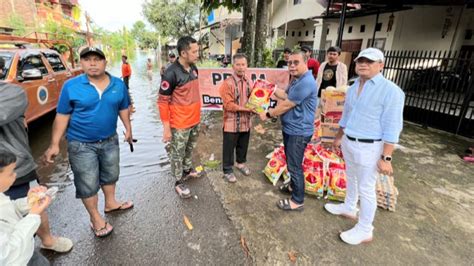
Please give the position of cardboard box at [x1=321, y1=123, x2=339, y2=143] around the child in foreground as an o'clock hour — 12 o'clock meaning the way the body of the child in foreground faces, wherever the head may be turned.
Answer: The cardboard box is roughly at 12 o'clock from the child in foreground.

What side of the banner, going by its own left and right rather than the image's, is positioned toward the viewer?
front

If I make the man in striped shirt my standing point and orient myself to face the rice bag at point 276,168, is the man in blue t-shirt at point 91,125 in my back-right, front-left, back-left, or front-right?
back-right

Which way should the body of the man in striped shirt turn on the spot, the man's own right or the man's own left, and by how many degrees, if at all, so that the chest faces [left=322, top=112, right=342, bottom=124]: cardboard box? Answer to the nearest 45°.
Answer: approximately 45° to the man's own left

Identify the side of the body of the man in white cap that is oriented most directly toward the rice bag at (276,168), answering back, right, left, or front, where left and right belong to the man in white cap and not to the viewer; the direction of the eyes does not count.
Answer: right

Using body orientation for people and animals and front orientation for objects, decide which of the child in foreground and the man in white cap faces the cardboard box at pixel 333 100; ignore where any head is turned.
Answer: the child in foreground

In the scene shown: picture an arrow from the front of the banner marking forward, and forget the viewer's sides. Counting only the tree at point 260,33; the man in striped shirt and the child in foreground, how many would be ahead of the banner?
2

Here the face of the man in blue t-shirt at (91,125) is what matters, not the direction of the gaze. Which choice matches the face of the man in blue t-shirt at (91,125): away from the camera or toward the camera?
toward the camera

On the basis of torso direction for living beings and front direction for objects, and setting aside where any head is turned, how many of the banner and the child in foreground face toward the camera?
1

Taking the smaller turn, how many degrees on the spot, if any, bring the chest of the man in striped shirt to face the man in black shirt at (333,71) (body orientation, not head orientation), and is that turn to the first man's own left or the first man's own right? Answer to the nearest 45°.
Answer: approximately 90° to the first man's own left

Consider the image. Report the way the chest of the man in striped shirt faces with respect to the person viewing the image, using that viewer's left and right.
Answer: facing the viewer and to the right of the viewer

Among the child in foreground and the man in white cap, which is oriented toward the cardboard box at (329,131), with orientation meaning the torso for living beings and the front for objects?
the child in foreground

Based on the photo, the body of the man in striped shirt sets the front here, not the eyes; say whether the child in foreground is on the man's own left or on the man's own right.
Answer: on the man's own right

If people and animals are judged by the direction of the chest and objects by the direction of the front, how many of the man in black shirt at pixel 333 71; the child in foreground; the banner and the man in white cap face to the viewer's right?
1

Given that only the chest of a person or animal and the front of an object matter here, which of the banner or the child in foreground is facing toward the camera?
the banner

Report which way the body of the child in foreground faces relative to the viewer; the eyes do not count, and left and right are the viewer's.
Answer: facing to the right of the viewer

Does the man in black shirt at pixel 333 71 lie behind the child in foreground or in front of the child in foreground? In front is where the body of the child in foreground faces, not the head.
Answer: in front

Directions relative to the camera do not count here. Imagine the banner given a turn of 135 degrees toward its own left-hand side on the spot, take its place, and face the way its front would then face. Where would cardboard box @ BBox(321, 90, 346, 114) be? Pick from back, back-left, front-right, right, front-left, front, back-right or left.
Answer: right
